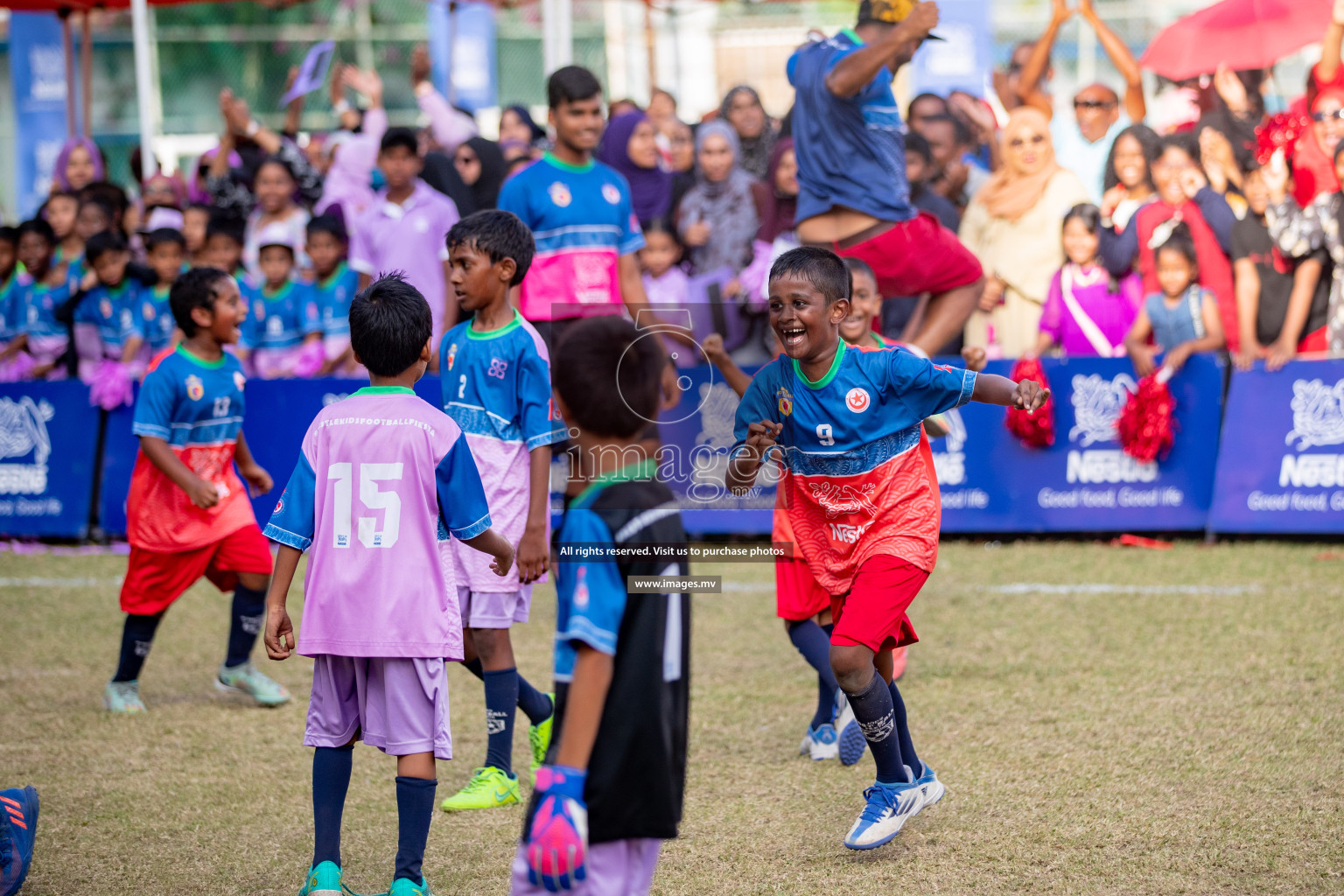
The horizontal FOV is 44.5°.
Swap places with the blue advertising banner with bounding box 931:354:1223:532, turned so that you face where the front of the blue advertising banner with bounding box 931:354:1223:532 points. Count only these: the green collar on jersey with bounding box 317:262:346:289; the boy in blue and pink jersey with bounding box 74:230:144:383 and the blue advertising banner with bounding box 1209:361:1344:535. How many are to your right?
2

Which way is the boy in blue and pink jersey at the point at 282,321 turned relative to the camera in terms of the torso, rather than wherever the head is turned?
toward the camera

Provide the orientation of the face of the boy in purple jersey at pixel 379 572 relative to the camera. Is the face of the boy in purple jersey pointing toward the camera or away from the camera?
away from the camera

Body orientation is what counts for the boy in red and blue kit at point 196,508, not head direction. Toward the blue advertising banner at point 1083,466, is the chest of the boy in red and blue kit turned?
no

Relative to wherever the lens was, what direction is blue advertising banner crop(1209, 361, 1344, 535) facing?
facing the viewer

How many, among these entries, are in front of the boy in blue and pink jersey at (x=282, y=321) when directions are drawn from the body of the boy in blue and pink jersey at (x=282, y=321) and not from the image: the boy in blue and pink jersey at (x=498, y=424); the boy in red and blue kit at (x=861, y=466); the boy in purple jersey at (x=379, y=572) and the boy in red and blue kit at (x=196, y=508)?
4

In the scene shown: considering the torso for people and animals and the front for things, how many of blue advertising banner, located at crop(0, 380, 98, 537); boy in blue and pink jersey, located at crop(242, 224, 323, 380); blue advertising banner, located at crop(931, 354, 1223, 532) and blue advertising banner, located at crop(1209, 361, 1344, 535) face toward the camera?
4

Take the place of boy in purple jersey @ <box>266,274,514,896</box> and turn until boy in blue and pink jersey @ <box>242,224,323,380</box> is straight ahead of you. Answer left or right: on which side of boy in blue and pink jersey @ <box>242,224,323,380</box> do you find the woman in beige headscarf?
right

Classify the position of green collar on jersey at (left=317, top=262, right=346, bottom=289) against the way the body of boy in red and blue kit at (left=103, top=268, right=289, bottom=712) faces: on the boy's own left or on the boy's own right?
on the boy's own left

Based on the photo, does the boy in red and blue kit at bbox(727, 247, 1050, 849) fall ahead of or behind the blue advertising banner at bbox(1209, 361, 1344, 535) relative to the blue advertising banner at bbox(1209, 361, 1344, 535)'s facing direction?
ahead

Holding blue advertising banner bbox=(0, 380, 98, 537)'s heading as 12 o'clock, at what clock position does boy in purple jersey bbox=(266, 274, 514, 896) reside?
The boy in purple jersey is roughly at 12 o'clock from the blue advertising banner.

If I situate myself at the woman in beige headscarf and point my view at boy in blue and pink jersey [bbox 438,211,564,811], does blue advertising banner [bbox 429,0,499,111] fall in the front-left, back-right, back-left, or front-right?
back-right

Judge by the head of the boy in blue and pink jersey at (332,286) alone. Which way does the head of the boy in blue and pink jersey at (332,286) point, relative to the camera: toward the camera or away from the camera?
toward the camera

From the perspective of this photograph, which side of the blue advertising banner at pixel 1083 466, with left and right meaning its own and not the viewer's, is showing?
front

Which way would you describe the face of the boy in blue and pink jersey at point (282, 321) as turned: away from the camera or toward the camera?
toward the camera

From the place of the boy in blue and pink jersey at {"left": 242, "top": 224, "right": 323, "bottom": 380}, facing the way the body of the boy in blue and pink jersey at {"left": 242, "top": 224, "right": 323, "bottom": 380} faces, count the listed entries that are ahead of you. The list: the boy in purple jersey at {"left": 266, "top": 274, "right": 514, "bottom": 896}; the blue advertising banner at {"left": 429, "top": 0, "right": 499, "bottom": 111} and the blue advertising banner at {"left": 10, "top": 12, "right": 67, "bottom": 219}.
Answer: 1

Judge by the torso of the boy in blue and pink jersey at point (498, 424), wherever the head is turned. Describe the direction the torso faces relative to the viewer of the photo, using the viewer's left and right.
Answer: facing the viewer and to the left of the viewer

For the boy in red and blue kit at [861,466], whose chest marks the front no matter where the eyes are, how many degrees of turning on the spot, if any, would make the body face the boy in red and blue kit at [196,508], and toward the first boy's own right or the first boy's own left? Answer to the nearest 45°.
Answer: approximately 90° to the first boy's own right
